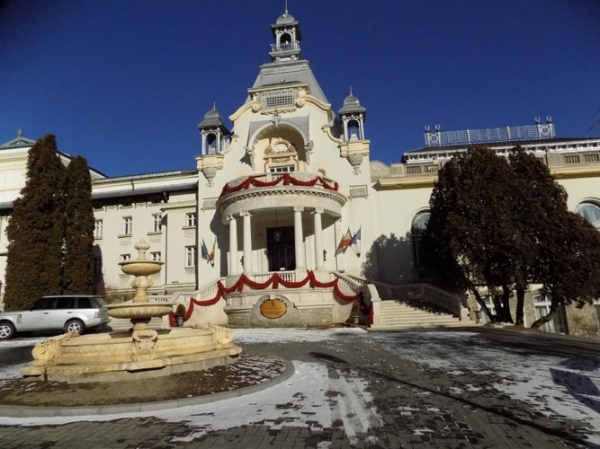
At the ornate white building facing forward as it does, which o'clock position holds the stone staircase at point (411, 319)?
The stone staircase is roughly at 11 o'clock from the ornate white building.

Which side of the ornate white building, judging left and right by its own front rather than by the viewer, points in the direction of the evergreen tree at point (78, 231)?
right

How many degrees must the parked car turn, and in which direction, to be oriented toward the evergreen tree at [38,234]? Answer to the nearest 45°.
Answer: approximately 90° to its right

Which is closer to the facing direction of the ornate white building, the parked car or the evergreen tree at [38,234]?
the parked car

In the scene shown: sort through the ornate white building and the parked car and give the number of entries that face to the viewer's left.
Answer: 1

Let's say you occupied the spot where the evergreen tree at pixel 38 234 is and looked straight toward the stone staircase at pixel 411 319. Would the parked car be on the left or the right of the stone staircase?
right

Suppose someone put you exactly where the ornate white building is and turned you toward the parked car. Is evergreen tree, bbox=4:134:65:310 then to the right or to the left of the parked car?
right

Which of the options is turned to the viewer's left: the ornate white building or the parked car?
the parked car

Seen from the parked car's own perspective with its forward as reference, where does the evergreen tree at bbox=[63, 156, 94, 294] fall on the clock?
The evergreen tree is roughly at 3 o'clock from the parked car.

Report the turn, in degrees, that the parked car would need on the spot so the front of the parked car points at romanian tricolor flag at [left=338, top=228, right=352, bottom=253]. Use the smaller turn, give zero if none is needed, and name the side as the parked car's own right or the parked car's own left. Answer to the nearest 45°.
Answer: approximately 180°

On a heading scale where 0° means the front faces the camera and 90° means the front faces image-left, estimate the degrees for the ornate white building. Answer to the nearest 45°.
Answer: approximately 0°

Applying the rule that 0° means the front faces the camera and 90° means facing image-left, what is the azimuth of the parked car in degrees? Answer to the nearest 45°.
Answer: approximately 90°
